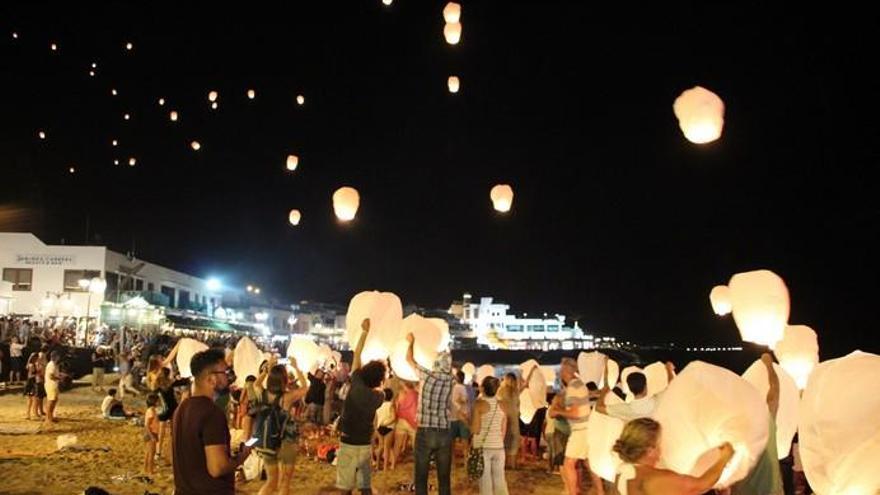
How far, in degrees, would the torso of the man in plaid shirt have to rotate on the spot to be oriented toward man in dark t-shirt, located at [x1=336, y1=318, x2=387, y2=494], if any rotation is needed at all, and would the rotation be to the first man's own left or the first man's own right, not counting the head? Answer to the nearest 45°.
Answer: approximately 135° to the first man's own left

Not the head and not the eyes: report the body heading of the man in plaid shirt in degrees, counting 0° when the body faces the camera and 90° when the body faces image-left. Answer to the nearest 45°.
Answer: approximately 180°

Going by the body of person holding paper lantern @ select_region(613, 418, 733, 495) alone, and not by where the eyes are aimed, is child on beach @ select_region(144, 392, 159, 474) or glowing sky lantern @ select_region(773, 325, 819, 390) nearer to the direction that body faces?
the glowing sky lantern

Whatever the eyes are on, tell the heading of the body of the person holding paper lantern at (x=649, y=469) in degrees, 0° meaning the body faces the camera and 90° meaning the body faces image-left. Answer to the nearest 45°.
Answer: approximately 225°

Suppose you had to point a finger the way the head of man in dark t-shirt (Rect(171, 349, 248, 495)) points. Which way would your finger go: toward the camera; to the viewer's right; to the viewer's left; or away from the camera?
to the viewer's right

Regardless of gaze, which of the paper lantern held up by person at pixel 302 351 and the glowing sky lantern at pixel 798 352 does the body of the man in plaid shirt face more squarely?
the paper lantern held up by person

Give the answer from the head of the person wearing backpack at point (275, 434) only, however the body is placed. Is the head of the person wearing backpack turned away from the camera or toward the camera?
away from the camera
